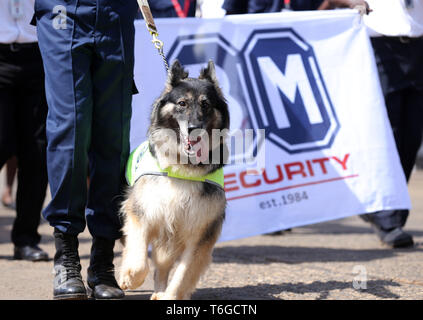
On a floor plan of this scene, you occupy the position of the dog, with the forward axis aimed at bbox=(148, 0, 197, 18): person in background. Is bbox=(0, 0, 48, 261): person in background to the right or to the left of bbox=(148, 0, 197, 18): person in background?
left

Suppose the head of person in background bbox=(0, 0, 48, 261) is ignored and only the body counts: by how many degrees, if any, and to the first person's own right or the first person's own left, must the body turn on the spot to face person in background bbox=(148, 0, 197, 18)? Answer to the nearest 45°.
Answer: approximately 90° to the first person's own left

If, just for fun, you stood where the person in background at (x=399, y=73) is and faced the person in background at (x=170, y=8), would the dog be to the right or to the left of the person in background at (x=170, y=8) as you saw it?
left

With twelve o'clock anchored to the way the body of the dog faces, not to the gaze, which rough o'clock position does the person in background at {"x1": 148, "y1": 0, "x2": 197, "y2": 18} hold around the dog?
The person in background is roughly at 6 o'clock from the dog.

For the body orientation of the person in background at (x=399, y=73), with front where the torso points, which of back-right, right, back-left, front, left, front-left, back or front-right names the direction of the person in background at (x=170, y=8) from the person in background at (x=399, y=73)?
back-right

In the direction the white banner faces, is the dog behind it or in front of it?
in front

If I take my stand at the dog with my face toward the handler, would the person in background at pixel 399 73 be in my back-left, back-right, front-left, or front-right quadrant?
back-right

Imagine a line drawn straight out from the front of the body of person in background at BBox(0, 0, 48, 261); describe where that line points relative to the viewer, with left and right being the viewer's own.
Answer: facing the viewer and to the right of the viewer

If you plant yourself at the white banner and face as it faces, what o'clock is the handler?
The handler is roughly at 1 o'clock from the white banner.

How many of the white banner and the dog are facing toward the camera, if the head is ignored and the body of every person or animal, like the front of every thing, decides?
2

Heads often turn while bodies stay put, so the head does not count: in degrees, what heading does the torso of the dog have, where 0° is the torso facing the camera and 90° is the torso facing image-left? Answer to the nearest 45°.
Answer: approximately 0°

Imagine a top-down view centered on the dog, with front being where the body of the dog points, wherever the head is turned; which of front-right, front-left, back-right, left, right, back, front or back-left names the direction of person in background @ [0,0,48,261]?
back-right
